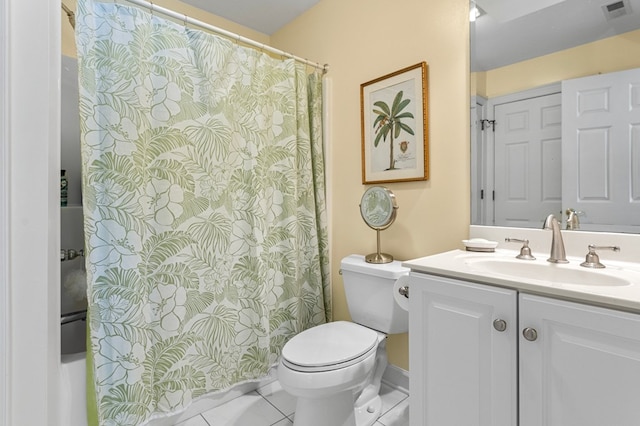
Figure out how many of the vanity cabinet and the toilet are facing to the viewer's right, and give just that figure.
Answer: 0

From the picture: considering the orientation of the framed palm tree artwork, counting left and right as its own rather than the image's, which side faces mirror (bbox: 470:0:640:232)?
left

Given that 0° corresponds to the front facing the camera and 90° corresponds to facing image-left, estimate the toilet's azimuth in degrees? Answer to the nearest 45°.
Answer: approximately 45°

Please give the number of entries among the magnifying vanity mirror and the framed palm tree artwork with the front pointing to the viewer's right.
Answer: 0

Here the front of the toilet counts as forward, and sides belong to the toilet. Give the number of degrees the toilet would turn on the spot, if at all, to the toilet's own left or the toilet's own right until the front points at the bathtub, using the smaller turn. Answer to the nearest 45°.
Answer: approximately 45° to the toilet's own right

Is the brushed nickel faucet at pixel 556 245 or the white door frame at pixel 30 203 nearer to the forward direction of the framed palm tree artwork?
the white door frame

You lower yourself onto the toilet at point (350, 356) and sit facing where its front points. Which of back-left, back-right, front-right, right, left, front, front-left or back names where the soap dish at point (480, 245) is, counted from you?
back-left

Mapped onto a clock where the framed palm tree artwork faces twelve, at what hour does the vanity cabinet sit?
The vanity cabinet is roughly at 10 o'clock from the framed palm tree artwork.
